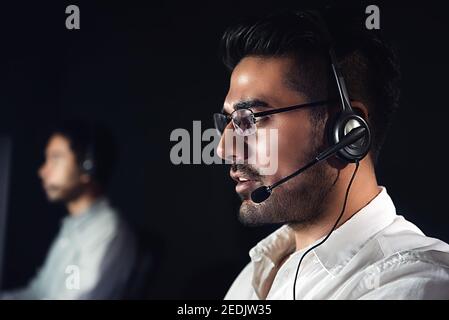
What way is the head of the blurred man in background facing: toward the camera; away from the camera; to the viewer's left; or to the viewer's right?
to the viewer's left

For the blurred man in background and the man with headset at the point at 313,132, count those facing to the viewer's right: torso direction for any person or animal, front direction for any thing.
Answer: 0

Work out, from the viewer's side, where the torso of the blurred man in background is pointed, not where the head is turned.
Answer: to the viewer's left

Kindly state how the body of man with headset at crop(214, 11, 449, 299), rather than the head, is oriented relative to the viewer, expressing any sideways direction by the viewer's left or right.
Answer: facing the viewer and to the left of the viewer

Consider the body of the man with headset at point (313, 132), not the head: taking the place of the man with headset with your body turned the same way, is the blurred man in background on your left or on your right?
on your right

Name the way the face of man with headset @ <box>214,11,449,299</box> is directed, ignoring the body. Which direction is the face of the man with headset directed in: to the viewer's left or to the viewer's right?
to the viewer's left

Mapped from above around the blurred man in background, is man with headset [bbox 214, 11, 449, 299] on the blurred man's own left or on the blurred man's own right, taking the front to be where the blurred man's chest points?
on the blurred man's own left

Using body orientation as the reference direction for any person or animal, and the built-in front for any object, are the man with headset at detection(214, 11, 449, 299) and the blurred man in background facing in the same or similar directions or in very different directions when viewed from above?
same or similar directions
